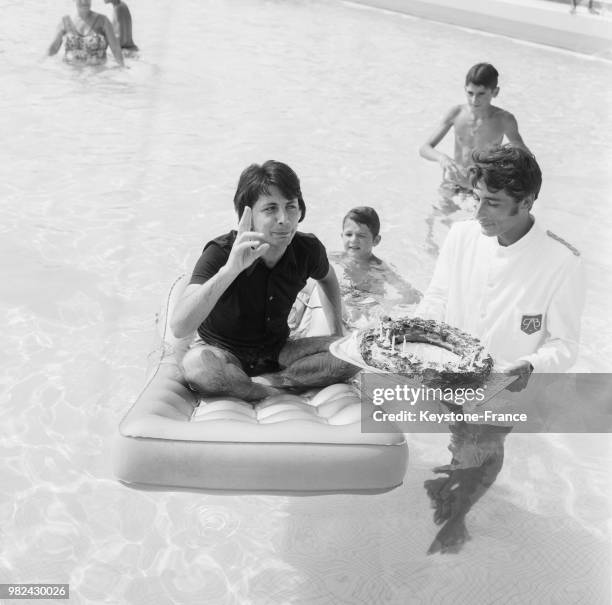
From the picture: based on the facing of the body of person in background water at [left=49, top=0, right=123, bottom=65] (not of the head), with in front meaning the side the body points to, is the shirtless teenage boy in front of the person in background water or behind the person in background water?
in front

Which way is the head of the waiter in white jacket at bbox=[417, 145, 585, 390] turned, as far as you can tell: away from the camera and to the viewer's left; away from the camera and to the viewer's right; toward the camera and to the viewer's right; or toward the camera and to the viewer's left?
toward the camera and to the viewer's left

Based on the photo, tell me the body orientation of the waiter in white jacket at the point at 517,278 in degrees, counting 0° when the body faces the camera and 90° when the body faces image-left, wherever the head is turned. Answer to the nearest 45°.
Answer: approximately 45°

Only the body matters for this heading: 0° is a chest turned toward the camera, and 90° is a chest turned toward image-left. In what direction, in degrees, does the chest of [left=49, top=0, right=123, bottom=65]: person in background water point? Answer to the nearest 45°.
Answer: approximately 0°

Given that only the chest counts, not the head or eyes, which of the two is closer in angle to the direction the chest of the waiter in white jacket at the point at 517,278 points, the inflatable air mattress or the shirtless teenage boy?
the inflatable air mattress

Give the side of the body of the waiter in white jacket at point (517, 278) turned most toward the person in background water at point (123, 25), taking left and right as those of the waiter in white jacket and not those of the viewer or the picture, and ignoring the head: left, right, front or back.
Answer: right

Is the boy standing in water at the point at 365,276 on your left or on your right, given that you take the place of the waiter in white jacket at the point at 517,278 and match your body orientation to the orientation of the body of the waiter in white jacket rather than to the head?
on your right

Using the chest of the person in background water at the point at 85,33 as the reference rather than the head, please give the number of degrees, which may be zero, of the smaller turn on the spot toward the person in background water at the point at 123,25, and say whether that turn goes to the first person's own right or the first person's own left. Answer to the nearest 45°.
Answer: approximately 135° to the first person's own left

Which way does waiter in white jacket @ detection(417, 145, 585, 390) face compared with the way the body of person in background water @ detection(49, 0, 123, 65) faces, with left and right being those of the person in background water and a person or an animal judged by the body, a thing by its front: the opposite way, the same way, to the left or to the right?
to the right

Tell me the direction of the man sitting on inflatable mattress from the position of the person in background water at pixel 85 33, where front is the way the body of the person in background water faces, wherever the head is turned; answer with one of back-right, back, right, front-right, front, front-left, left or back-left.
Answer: front

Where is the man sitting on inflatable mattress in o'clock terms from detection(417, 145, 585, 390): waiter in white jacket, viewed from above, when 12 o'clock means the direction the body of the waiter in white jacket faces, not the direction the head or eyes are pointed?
The man sitting on inflatable mattress is roughly at 1 o'clock from the waiter in white jacket.

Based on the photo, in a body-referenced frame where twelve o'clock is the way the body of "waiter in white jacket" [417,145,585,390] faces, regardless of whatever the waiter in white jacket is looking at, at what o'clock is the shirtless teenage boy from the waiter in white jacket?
The shirtless teenage boy is roughly at 4 o'clock from the waiter in white jacket.

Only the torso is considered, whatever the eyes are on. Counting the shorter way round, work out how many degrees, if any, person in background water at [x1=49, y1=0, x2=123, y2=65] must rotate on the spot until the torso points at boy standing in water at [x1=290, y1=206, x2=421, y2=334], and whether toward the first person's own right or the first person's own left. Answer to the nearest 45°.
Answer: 0° — they already face them
